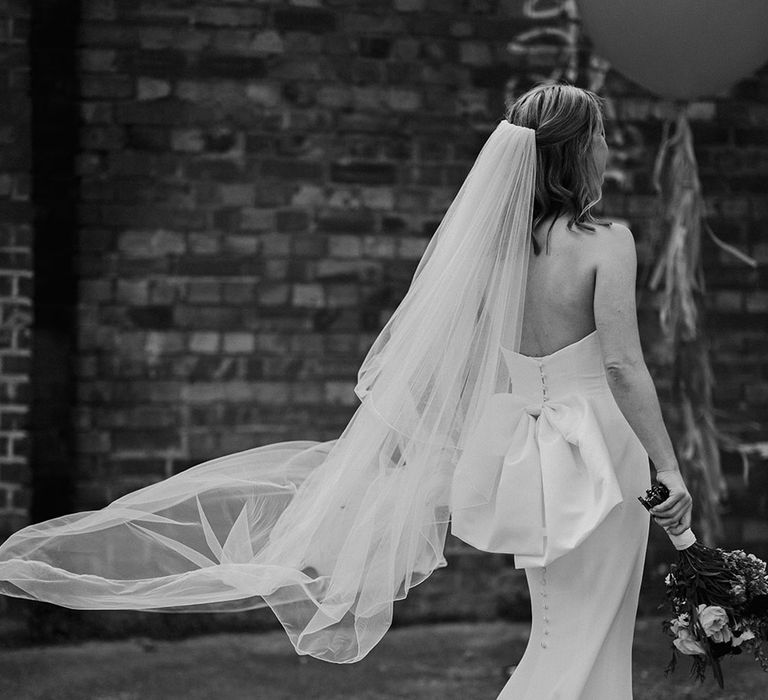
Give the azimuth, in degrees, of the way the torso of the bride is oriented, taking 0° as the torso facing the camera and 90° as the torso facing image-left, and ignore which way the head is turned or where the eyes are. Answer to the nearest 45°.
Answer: approximately 225°

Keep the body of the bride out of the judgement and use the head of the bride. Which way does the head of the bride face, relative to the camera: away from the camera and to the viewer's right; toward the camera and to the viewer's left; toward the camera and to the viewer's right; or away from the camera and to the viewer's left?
away from the camera and to the viewer's right
